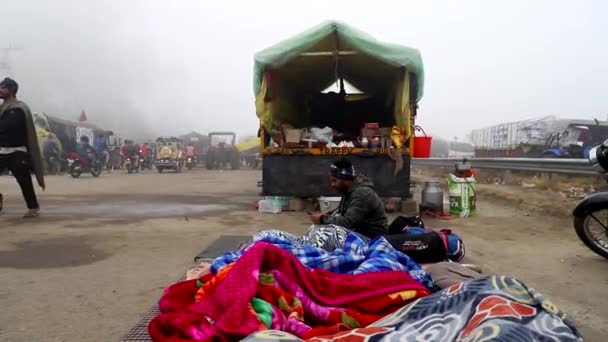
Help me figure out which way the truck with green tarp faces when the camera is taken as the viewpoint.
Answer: facing away from the viewer

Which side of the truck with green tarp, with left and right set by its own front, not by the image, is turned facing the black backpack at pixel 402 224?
back

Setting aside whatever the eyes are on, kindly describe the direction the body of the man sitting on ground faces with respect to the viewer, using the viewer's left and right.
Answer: facing to the left of the viewer

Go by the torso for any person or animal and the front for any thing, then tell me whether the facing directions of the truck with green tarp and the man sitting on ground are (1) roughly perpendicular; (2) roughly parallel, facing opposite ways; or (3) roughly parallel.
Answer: roughly perpendicular

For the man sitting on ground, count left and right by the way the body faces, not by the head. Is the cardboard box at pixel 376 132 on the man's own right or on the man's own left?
on the man's own right

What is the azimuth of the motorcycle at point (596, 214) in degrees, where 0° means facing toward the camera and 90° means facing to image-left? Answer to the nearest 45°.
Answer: approximately 90°
